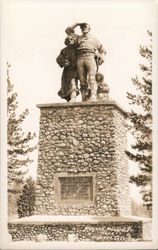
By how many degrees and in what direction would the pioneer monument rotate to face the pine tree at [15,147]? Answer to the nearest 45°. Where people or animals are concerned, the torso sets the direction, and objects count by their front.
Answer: approximately 90° to its right

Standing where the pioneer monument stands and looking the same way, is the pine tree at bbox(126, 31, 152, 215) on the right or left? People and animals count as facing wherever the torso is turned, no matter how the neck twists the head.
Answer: on its left

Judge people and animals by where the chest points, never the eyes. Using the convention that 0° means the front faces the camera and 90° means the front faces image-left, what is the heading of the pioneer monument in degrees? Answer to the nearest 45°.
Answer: approximately 0°

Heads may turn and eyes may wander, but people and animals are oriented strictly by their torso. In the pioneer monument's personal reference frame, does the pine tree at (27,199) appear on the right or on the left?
on its right
